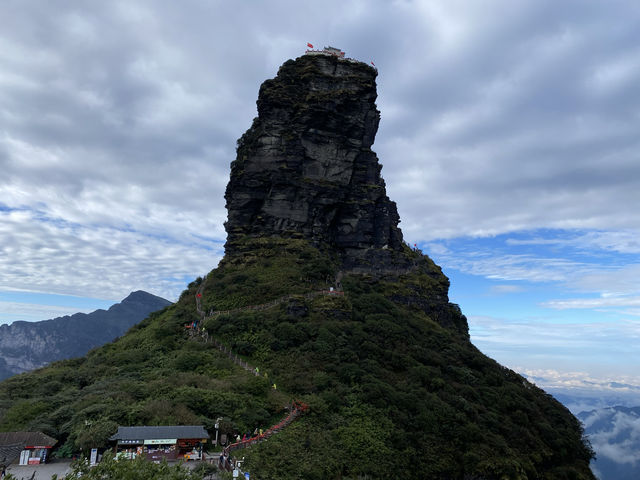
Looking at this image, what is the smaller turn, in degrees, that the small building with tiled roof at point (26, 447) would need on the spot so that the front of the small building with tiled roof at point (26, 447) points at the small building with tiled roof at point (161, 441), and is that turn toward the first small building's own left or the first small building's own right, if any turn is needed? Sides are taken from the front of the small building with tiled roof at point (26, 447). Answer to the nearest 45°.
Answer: approximately 45° to the first small building's own left

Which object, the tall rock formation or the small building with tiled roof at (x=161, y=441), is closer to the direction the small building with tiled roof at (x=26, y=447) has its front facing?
the small building with tiled roof

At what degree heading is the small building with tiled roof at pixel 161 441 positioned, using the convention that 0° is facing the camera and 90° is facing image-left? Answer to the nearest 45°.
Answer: approximately 0°

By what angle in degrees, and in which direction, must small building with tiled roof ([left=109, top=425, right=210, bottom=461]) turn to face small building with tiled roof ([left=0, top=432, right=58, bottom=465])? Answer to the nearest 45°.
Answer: approximately 90° to its right

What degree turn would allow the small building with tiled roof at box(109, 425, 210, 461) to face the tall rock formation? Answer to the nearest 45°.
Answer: approximately 135° to its left

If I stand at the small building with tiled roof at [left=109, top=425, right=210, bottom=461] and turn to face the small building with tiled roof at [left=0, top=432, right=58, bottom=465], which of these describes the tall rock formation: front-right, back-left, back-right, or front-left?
back-right

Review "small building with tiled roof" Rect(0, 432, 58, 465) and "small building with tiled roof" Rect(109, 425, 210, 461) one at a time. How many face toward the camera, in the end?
2

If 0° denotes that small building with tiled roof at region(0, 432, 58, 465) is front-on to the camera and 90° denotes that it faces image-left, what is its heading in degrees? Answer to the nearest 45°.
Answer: approximately 0°
